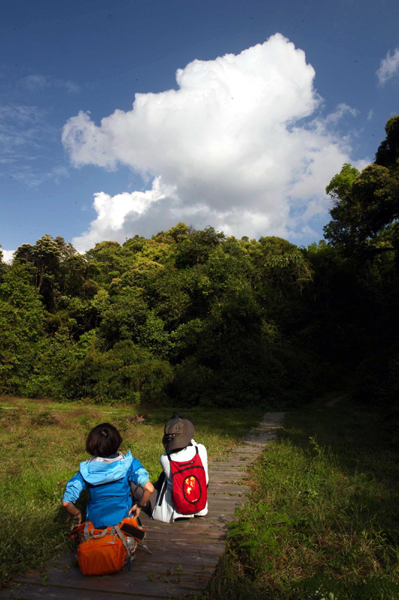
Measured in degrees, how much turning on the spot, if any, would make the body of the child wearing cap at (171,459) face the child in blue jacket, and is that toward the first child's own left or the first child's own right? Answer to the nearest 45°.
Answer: approximately 90° to the first child's own left

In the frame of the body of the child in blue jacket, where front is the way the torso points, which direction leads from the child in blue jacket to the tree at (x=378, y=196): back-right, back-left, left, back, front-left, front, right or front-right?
front-right

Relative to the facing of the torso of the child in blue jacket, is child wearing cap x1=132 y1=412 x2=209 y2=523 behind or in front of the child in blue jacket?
in front

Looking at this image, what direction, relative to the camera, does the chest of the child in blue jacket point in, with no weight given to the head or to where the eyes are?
away from the camera

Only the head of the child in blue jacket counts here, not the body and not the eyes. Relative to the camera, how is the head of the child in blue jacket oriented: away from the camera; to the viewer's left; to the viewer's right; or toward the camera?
away from the camera

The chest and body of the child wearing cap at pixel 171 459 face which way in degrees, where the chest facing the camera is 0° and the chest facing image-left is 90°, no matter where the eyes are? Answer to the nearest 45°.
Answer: approximately 135°

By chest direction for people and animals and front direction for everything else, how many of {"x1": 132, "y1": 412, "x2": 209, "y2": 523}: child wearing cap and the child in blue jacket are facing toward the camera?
0

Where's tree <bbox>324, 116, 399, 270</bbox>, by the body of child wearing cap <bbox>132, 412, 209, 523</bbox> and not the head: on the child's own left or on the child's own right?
on the child's own right
